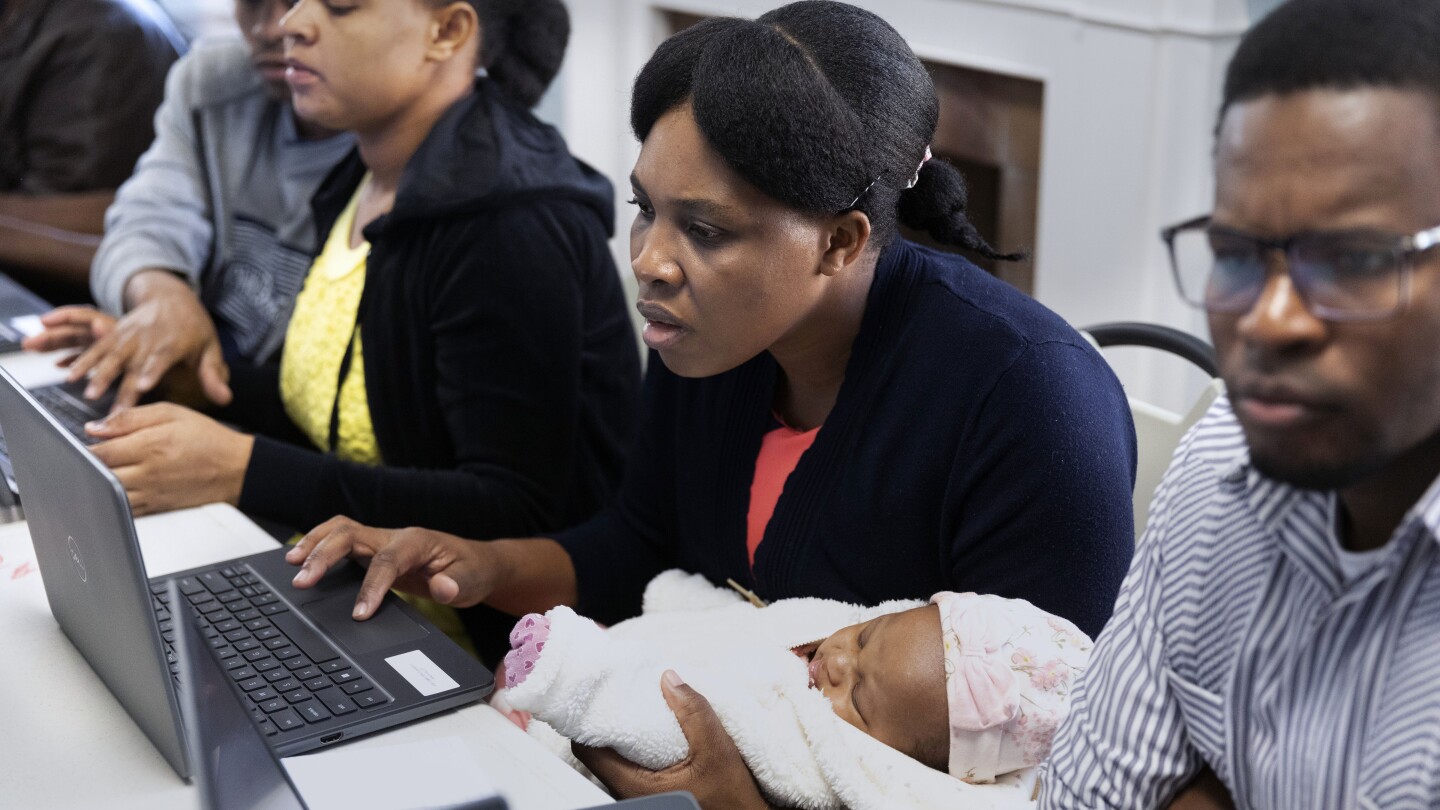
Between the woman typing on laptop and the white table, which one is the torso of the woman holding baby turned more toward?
the white table

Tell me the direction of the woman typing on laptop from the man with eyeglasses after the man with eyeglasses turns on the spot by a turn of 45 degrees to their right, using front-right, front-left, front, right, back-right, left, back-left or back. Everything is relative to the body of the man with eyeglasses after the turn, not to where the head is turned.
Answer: front-right

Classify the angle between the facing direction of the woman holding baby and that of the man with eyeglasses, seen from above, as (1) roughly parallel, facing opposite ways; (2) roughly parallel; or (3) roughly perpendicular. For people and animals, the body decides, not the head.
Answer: roughly parallel

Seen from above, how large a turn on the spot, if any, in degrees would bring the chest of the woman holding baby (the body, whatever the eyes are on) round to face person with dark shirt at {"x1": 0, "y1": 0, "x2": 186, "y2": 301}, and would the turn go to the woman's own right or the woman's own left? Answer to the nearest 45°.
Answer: approximately 90° to the woman's own right

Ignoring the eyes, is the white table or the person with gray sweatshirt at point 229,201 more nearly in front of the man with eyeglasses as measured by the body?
the white table

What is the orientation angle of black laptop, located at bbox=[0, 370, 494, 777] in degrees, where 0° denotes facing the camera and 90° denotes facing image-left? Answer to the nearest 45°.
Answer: approximately 225°

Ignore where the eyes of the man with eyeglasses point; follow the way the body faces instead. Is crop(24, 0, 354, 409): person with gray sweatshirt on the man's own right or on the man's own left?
on the man's own right

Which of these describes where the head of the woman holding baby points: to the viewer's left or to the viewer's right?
to the viewer's left

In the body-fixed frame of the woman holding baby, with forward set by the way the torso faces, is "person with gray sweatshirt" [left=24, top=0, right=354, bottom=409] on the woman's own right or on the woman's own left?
on the woman's own right

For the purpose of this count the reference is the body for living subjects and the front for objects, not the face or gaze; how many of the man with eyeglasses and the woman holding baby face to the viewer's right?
0

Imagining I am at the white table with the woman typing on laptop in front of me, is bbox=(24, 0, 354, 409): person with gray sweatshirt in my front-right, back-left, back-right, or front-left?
front-left

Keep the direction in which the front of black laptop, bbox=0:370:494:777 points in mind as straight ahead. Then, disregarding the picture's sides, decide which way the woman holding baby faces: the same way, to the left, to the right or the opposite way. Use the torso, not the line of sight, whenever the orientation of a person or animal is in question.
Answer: the opposite way

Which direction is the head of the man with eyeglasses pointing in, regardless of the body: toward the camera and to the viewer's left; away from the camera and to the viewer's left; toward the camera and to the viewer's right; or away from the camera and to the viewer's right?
toward the camera and to the viewer's left

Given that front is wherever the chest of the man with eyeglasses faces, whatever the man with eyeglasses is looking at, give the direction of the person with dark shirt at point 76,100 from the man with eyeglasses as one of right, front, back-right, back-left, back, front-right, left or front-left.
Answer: right

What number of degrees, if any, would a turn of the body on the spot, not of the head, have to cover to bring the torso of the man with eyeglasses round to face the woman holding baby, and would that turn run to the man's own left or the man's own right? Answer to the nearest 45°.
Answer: approximately 90° to the man's own right

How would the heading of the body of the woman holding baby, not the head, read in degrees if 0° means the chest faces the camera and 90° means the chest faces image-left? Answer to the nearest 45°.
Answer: approximately 45°
